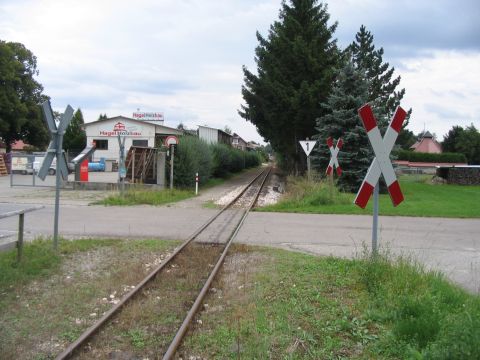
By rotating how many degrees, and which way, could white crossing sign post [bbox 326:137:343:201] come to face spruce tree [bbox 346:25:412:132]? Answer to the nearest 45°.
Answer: approximately 135° to its left

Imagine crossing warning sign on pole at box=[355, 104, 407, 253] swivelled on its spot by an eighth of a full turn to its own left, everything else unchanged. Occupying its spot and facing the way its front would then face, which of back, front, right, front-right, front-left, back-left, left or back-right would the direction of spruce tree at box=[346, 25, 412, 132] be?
left

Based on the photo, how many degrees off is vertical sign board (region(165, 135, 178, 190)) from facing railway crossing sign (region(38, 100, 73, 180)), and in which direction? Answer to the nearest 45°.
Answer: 0° — it already faces it

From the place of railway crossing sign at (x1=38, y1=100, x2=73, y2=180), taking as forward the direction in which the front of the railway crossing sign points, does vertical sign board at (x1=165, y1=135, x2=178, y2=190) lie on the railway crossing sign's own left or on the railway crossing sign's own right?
on the railway crossing sign's own right

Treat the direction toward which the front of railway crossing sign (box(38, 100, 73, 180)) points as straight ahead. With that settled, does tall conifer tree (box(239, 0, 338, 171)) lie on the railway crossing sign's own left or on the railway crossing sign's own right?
on the railway crossing sign's own right

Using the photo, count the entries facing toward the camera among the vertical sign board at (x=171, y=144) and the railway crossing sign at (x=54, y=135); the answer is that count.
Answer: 1

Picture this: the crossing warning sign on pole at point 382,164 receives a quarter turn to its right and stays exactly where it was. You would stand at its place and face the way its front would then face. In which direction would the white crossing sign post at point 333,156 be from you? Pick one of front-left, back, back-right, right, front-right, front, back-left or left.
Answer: back-right

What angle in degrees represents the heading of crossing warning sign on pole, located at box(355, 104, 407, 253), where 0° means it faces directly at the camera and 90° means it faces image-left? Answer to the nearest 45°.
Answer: approximately 315°

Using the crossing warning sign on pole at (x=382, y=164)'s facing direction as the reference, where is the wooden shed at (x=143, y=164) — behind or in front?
behind

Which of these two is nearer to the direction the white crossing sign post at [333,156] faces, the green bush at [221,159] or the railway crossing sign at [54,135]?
the railway crossing sign

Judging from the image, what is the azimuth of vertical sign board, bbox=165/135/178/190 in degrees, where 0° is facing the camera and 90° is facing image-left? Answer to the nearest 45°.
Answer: approximately 0°
